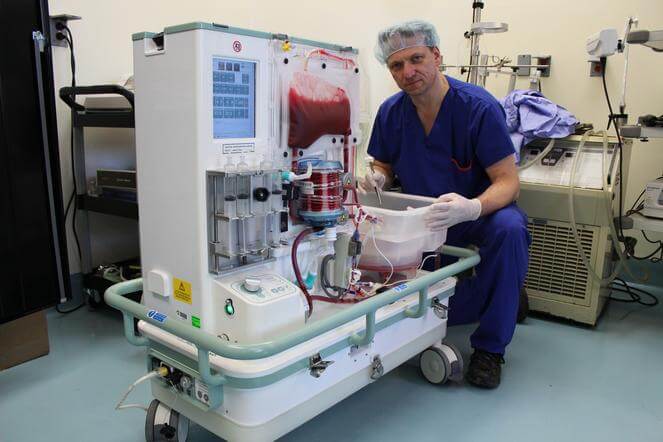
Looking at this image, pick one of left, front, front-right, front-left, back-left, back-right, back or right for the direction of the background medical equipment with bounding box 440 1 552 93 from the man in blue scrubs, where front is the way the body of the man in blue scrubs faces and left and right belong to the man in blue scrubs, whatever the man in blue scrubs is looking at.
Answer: back-right

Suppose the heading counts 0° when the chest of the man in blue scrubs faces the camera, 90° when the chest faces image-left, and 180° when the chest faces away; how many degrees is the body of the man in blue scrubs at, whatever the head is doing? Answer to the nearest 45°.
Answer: approximately 45°

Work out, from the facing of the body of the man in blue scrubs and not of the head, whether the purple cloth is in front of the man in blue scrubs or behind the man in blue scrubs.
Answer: behind

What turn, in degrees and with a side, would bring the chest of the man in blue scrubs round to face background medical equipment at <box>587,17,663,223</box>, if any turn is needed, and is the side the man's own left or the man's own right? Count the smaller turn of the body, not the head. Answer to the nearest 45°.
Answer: approximately 180°

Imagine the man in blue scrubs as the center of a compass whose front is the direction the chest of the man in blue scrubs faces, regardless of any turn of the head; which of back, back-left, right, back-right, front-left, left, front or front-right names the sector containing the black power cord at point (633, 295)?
back

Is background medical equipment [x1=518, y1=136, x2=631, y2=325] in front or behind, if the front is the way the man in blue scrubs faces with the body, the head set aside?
behind

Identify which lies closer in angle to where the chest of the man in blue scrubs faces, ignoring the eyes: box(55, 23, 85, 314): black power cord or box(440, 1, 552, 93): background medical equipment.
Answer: the black power cord
